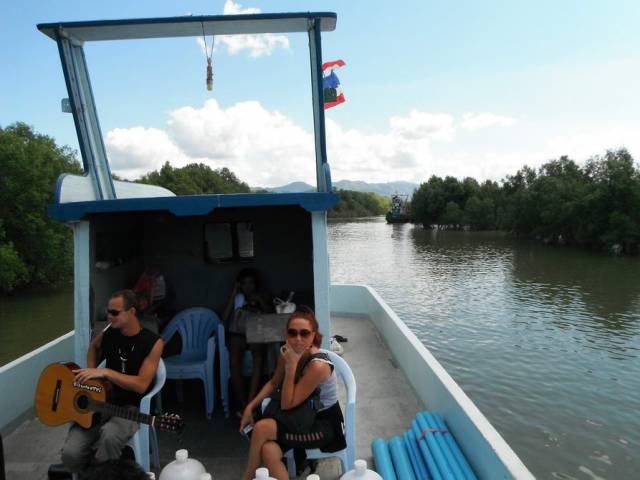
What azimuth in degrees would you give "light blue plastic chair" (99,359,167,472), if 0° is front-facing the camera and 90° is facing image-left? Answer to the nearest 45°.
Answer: approximately 45°

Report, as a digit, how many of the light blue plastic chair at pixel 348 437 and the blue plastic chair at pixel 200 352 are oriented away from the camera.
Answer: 0

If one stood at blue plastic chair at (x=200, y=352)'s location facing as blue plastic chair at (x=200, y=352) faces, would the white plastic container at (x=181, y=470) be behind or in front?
in front

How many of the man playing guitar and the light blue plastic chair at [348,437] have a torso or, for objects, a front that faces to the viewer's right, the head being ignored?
0

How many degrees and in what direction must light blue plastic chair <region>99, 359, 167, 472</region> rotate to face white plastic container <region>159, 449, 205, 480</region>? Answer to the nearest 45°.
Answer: approximately 45° to its left

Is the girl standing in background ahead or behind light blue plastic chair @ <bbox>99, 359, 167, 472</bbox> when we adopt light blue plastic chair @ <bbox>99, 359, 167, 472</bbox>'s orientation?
behind
